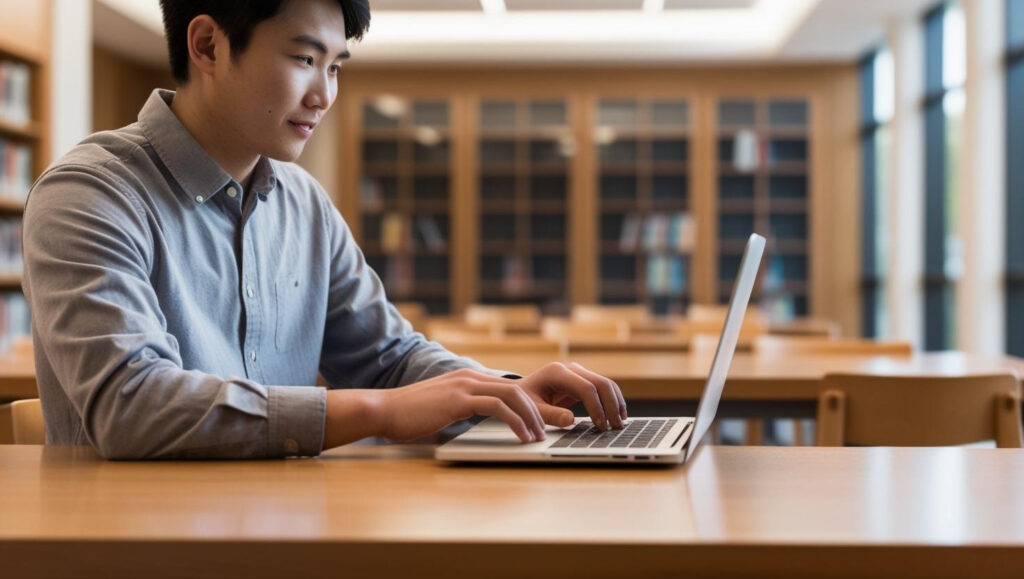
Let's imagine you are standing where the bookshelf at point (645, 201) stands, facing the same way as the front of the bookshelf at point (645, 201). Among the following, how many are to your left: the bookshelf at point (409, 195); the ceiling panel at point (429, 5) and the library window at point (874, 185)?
1

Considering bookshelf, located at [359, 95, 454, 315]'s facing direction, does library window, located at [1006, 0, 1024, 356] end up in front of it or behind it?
in front

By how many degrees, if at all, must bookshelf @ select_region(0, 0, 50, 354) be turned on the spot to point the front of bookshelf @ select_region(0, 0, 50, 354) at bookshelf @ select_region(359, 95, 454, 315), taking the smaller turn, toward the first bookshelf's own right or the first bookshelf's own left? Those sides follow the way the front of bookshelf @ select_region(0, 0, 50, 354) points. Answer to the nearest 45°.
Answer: approximately 90° to the first bookshelf's own left

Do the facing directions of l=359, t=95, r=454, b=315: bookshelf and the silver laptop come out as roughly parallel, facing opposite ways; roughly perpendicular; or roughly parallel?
roughly perpendicular

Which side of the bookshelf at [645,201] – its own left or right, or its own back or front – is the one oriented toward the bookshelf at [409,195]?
right

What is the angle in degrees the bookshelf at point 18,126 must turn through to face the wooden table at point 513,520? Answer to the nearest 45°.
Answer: approximately 45° to its right

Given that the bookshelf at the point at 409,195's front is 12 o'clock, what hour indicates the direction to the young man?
The young man is roughly at 12 o'clock from the bookshelf.

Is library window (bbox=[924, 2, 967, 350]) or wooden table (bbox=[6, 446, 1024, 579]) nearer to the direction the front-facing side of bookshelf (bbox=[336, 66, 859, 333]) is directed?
the wooden table

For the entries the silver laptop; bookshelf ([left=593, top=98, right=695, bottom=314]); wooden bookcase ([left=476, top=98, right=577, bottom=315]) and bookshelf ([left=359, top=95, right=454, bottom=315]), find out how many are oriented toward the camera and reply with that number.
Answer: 3

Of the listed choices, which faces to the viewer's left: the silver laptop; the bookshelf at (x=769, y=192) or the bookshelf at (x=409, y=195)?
the silver laptop

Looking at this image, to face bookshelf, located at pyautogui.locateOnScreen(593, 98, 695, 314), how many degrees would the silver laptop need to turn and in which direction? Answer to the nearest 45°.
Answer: approximately 90° to its right

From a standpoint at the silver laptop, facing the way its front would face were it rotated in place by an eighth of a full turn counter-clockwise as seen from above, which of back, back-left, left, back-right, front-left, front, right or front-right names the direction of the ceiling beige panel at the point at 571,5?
back-right

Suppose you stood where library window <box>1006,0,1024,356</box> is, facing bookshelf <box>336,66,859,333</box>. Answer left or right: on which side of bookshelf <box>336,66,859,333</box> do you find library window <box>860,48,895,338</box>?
right

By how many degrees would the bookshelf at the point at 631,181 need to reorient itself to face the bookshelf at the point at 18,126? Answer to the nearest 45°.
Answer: approximately 45° to its right

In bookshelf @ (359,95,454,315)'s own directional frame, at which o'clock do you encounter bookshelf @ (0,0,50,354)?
bookshelf @ (0,0,50,354) is roughly at 1 o'clock from bookshelf @ (359,95,454,315).

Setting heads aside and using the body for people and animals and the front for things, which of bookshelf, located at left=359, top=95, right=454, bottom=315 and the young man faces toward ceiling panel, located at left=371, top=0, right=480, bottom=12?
the bookshelf
